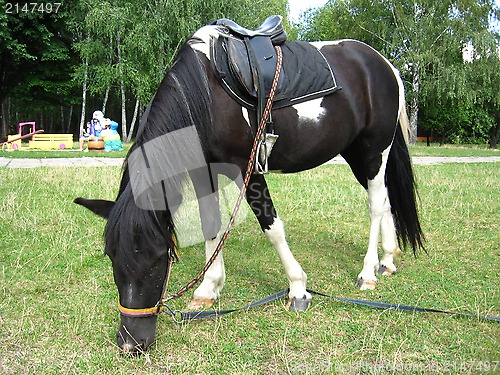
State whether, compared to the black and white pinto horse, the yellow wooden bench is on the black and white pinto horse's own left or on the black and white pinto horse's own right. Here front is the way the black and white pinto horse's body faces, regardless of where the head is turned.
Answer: on the black and white pinto horse's own right

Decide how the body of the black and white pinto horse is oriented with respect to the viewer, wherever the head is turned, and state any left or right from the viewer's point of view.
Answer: facing the viewer and to the left of the viewer

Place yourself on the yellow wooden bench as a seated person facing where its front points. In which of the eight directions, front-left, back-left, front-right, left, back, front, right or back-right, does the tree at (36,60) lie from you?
back

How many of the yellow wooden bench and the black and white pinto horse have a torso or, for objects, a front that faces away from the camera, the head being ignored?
0

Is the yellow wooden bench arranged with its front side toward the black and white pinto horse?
yes

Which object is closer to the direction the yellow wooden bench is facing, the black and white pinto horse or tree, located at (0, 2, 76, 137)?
the black and white pinto horse

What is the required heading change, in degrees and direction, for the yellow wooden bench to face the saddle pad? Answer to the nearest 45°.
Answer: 0° — it already faces it

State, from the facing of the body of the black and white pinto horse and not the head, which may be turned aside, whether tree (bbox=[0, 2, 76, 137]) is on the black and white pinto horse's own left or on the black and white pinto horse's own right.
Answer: on the black and white pinto horse's own right
